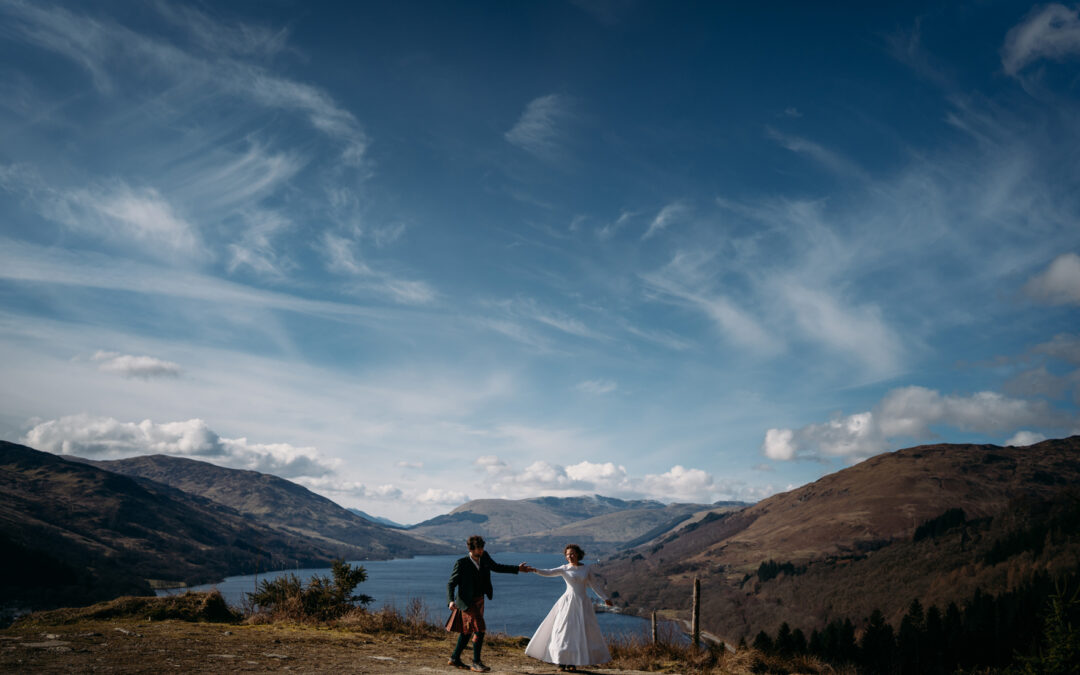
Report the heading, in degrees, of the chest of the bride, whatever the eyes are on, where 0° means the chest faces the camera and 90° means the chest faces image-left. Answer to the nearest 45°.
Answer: approximately 0°

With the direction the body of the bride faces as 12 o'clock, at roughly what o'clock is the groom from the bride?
The groom is roughly at 2 o'clock from the bride.

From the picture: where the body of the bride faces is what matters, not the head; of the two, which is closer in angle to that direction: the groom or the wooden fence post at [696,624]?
the groom

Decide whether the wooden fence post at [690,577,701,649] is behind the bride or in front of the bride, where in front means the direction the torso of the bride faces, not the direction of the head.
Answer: behind
